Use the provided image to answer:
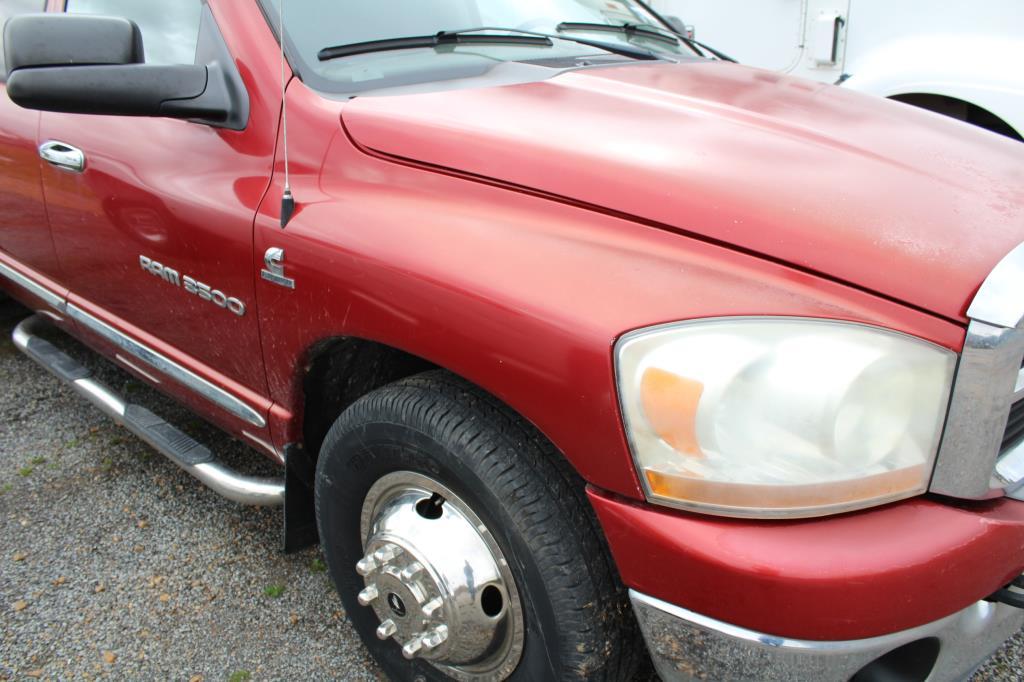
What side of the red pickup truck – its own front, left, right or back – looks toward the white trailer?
left

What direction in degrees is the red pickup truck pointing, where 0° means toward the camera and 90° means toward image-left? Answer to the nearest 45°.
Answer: approximately 315°
